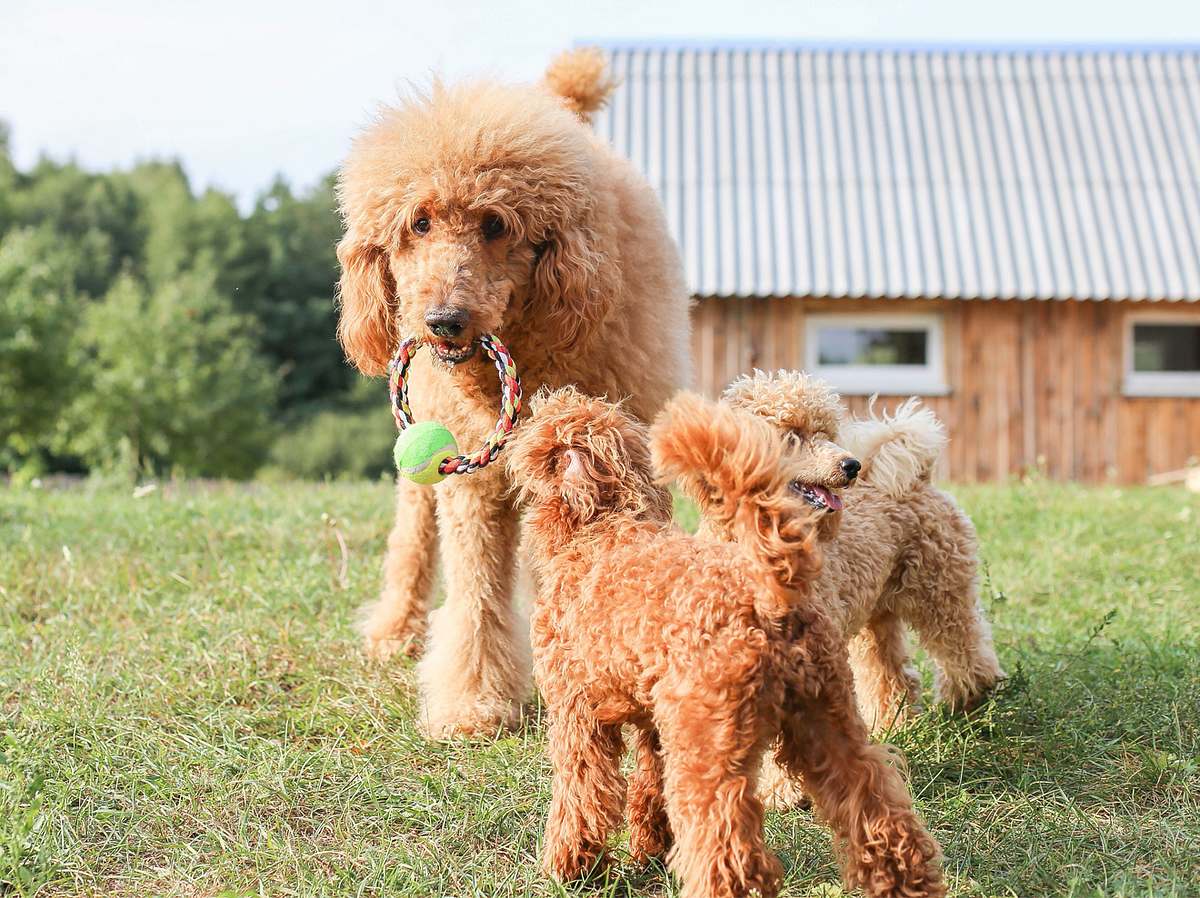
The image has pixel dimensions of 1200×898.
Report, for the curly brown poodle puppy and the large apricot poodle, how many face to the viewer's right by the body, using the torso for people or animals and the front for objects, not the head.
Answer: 0

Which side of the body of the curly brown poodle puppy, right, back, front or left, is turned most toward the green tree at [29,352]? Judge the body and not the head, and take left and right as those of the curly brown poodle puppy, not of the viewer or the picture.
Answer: front

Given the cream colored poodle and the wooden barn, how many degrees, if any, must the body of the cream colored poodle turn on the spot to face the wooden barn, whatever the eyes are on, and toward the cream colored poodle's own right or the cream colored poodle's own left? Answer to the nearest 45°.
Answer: approximately 135° to the cream colored poodle's own right

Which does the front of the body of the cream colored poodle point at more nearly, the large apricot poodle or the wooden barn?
the large apricot poodle

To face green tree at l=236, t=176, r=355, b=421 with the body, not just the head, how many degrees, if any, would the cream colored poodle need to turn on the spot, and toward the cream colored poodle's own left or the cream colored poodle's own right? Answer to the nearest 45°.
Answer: approximately 90° to the cream colored poodle's own right

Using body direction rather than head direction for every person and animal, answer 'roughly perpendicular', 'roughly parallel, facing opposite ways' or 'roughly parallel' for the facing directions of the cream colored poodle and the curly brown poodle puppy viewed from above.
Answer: roughly perpendicular

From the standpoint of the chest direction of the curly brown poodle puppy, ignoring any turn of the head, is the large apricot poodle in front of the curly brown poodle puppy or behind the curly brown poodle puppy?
in front

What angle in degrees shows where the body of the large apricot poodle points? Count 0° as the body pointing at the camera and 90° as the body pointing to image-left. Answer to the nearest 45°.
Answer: approximately 45°

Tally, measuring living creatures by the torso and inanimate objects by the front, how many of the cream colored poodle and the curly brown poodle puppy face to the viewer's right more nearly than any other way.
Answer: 0

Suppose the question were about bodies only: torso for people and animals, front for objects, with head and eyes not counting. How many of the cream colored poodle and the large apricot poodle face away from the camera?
0

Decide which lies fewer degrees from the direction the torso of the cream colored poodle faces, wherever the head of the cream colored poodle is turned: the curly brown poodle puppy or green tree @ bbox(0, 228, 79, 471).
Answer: the curly brown poodle puppy

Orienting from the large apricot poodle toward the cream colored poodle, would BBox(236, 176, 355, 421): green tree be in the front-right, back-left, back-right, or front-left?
back-left

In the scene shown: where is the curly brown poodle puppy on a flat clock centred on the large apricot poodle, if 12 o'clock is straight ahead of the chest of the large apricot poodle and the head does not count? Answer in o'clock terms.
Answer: The curly brown poodle puppy is roughly at 10 o'clock from the large apricot poodle.
